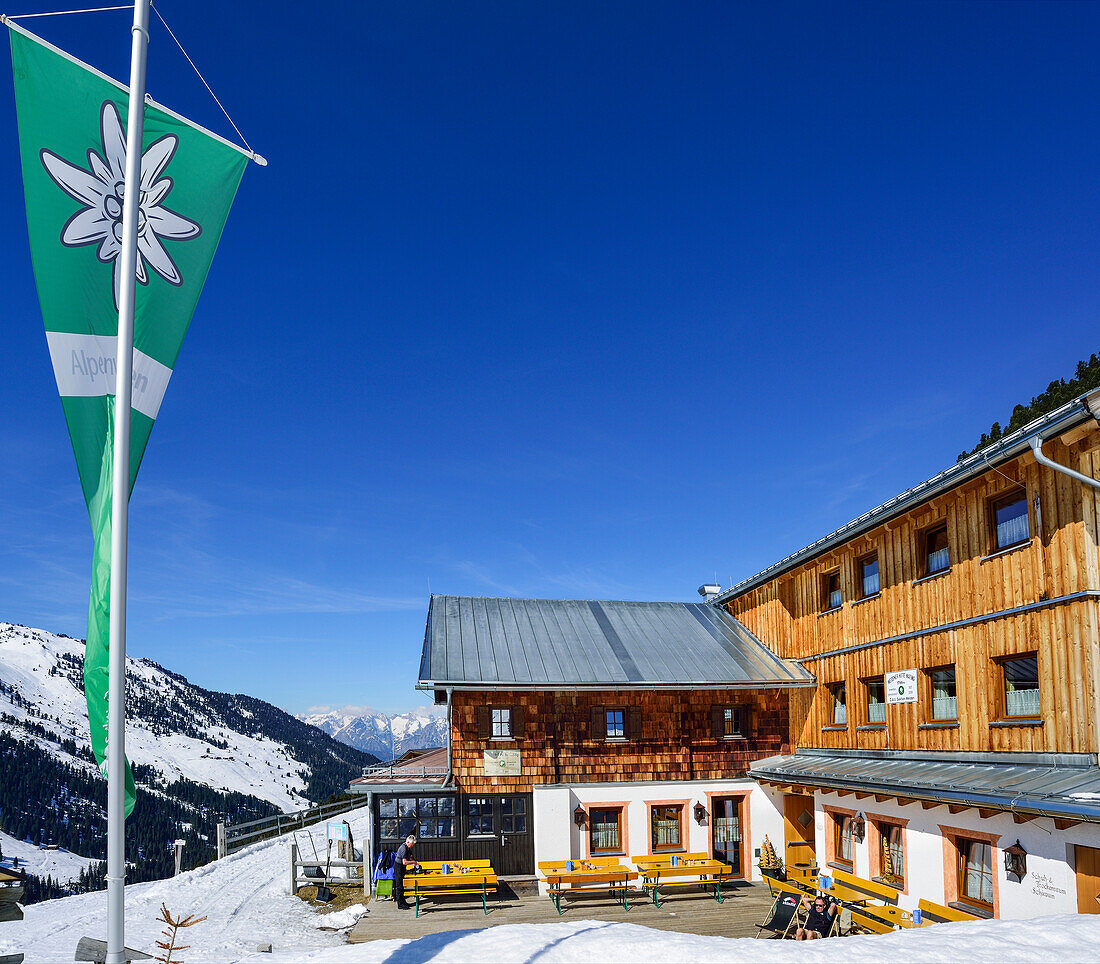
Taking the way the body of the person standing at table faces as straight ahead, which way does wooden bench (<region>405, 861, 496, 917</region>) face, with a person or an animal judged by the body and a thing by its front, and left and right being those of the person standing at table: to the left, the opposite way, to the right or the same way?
to the left

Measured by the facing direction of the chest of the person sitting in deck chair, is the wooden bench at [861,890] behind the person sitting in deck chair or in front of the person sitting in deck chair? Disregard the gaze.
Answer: behind

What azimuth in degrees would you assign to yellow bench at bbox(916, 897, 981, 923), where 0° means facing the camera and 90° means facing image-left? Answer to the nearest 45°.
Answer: approximately 45°

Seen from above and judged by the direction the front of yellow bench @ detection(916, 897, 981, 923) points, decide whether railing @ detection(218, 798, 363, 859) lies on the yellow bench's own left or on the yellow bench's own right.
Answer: on the yellow bench's own right

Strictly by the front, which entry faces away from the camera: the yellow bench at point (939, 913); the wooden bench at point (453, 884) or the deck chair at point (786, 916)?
the wooden bench

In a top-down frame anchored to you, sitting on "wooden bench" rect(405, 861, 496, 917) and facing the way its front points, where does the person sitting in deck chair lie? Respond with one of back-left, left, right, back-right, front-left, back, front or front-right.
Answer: back-right

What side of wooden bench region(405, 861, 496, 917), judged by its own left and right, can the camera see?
back

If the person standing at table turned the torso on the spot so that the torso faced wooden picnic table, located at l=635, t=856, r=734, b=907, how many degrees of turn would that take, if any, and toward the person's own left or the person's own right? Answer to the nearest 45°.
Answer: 0° — they already face it

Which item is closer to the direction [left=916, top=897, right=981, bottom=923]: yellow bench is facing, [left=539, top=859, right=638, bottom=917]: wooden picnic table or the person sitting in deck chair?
the person sitting in deck chair

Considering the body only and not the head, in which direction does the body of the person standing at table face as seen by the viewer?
to the viewer's right

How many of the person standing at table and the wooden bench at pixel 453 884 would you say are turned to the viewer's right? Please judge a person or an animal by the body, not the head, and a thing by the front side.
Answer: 1

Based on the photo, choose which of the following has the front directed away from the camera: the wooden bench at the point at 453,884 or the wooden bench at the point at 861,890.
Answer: the wooden bench at the point at 453,884

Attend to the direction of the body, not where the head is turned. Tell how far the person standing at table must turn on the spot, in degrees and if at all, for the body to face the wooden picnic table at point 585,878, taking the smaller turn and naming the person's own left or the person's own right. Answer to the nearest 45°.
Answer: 0° — they already face it
